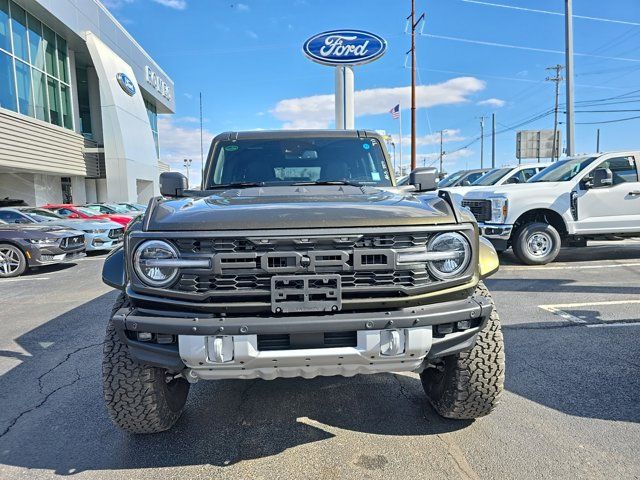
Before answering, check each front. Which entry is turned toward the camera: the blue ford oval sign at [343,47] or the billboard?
the blue ford oval sign

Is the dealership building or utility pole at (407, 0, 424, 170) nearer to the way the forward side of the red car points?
the utility pole

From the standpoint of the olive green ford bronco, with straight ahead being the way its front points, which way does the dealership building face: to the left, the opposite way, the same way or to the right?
to the left

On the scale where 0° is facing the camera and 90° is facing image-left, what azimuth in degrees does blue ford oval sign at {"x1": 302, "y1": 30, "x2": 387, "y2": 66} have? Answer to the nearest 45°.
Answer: approximately 0°

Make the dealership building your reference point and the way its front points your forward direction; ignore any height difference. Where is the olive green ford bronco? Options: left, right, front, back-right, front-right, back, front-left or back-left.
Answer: front-right

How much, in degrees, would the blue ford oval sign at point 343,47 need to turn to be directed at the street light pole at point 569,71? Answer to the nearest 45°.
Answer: approximately 45° to its left

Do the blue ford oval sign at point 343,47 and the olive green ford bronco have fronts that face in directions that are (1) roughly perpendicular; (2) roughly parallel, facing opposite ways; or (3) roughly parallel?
roughly parallel

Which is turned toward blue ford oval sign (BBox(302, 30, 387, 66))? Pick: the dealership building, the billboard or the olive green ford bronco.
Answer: the dealership building

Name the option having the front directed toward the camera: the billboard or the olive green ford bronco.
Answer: the olive green ford bronco

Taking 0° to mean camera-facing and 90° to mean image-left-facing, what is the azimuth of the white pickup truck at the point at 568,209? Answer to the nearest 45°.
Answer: approximately 45°

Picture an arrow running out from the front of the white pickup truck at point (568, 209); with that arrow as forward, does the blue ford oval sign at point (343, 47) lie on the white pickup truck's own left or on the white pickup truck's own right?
on the white pickup truck's own right

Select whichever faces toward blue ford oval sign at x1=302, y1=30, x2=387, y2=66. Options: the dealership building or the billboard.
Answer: the dealership building

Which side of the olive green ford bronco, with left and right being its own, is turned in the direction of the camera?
front

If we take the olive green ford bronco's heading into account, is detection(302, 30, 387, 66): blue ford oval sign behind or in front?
behind

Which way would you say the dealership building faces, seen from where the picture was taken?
facing the viewer and to the right of the viewer
